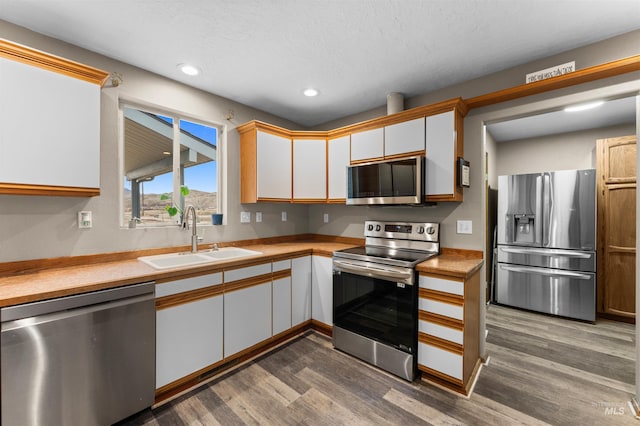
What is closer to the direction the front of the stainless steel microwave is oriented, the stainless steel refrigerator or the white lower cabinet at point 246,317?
the white lower cabinet

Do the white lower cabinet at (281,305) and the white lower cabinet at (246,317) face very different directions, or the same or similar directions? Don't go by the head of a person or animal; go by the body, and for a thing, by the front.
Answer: same or similar directions

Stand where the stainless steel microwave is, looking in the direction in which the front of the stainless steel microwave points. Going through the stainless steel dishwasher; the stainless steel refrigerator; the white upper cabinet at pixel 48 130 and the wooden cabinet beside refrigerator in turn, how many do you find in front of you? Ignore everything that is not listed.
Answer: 2

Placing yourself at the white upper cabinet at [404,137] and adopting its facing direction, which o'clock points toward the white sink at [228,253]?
The white sink is roughly at 1 o'clock from the white upper cabinet.

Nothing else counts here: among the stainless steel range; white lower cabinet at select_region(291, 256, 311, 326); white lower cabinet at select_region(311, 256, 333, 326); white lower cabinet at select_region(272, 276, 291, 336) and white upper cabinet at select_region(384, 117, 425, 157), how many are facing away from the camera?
0

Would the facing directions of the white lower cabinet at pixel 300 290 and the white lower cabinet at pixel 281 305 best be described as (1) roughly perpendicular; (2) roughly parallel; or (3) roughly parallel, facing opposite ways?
roughly parallel

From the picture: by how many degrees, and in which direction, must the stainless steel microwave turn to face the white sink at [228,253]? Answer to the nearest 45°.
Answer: approximately 45° to its right

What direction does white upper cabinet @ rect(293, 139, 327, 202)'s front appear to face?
toward the camera

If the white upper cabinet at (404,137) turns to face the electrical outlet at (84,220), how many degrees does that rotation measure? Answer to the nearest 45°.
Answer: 0° — it already faces it

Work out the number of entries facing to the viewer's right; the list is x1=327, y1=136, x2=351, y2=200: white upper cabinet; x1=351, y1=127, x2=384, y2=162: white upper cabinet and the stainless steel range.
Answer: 0

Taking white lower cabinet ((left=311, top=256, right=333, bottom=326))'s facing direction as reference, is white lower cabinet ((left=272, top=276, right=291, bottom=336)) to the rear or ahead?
ahead

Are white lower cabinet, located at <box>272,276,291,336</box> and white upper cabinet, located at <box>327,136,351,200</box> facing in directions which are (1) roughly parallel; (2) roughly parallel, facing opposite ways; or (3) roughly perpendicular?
roughly perpendicular

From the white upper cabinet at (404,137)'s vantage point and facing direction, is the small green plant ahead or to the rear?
ahead
